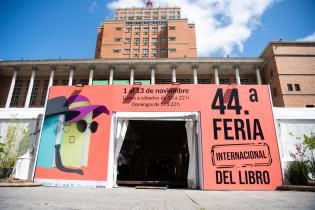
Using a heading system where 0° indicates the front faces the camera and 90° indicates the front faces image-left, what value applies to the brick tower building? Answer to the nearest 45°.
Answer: approximately 0°

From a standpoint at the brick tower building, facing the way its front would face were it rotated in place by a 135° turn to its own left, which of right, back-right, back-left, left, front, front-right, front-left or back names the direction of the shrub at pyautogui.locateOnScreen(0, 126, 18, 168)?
back-right

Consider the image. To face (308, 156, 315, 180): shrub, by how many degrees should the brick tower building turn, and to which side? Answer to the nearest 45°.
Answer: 0° — it already faces it
